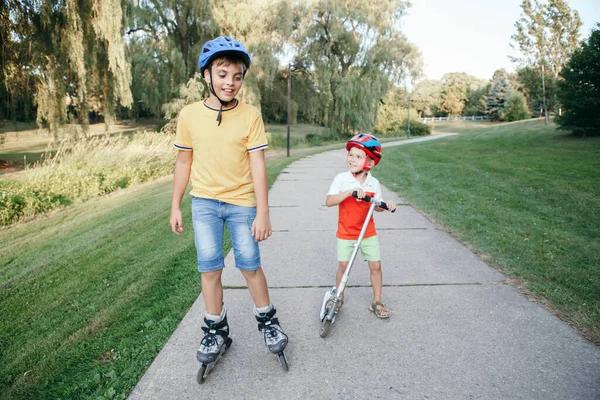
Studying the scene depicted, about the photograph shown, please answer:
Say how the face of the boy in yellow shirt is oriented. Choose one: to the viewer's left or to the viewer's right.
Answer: to the viewer's right

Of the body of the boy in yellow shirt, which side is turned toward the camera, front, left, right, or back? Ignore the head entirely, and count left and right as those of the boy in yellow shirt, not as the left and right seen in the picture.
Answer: front

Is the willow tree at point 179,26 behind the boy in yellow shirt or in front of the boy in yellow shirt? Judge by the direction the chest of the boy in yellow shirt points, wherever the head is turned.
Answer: behind

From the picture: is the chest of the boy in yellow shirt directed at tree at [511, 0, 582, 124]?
no

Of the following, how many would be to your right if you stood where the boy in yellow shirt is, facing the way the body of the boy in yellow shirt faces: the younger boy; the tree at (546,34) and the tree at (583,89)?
0

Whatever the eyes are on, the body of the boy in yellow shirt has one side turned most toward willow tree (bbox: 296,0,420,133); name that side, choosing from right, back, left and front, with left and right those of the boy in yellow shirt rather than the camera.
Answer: back

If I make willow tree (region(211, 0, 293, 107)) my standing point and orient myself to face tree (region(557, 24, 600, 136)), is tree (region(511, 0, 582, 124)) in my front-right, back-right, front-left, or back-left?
front-left

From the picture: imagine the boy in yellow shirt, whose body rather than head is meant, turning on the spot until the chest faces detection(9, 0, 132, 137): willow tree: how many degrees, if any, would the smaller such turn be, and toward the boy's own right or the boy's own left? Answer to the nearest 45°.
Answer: approximately 180°

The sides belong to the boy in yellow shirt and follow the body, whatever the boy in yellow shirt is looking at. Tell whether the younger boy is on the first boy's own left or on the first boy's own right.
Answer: on the first boy's own left

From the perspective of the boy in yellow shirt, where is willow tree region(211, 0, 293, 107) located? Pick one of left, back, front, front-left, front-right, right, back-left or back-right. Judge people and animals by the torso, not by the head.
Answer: back

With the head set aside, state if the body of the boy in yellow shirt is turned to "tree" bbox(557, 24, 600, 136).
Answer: no
